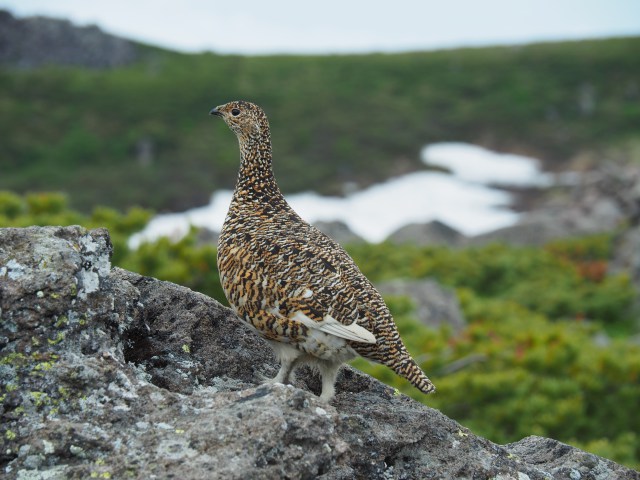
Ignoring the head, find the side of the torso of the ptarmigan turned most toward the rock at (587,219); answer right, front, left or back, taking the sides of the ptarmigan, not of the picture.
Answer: right

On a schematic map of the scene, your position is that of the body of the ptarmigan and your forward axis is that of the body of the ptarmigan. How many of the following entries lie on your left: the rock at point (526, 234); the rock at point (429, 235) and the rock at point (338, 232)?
0

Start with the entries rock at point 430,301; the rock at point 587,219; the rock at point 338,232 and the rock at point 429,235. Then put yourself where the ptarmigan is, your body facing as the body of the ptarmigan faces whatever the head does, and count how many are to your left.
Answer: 0

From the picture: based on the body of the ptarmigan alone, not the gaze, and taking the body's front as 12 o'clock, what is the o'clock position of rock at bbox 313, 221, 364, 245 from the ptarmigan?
The rock is roughly at 3 o'clock from the ptarmigan.

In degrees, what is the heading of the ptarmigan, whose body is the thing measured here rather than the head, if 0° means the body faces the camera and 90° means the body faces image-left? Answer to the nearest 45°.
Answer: approximately 90°

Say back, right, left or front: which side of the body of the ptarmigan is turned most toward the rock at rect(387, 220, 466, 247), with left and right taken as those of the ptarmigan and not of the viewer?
right

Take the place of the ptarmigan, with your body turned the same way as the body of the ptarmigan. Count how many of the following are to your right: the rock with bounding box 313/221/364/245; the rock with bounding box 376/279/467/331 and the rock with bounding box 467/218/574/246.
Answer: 3

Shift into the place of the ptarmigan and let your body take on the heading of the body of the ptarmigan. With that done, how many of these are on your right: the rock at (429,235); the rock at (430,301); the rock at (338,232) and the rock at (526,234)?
4

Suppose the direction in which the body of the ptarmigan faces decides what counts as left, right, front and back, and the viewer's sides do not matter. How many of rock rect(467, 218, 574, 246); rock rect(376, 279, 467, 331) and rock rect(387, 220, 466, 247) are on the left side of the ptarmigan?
0

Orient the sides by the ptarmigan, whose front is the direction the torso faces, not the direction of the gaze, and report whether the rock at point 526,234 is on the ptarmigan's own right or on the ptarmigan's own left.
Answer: on the ptarmigan's own right

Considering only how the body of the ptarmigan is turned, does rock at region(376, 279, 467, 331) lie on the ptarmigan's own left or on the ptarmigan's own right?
on the ptarmigan's own right
